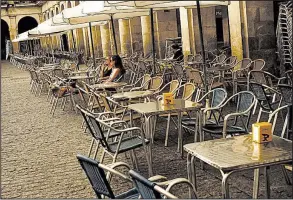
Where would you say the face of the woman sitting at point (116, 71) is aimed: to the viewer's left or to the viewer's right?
to the viewer's left

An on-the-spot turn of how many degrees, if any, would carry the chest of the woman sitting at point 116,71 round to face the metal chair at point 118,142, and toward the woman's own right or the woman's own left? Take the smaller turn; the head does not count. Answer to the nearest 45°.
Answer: approximately 90° to the woman's own left

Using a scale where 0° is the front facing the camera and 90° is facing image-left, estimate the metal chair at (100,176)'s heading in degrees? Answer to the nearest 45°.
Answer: approximately 225°

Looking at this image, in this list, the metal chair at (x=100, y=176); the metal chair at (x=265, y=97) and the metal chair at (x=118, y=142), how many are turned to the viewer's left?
0

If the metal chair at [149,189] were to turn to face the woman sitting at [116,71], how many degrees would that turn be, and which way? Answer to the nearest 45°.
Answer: approximately 45° to its left

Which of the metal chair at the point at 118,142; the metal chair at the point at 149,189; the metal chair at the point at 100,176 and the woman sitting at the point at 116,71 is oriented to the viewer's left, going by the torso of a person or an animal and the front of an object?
the woman sitting

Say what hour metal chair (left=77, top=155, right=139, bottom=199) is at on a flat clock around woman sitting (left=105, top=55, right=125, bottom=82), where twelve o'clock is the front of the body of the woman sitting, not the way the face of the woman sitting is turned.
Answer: The metal chair is roughly at 9 o'clock from the woman sitting.

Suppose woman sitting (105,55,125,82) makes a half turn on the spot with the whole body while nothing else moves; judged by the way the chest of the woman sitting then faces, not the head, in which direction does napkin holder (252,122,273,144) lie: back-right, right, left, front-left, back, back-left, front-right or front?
right

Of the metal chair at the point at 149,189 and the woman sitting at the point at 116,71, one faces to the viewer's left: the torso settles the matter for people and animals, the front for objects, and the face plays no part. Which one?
the woman sitting

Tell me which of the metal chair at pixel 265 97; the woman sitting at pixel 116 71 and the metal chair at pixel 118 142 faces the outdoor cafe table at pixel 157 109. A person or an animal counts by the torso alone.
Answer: the metal chair at pixel 118 142

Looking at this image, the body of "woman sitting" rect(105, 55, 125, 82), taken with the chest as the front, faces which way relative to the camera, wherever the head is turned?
to the viewer's left
